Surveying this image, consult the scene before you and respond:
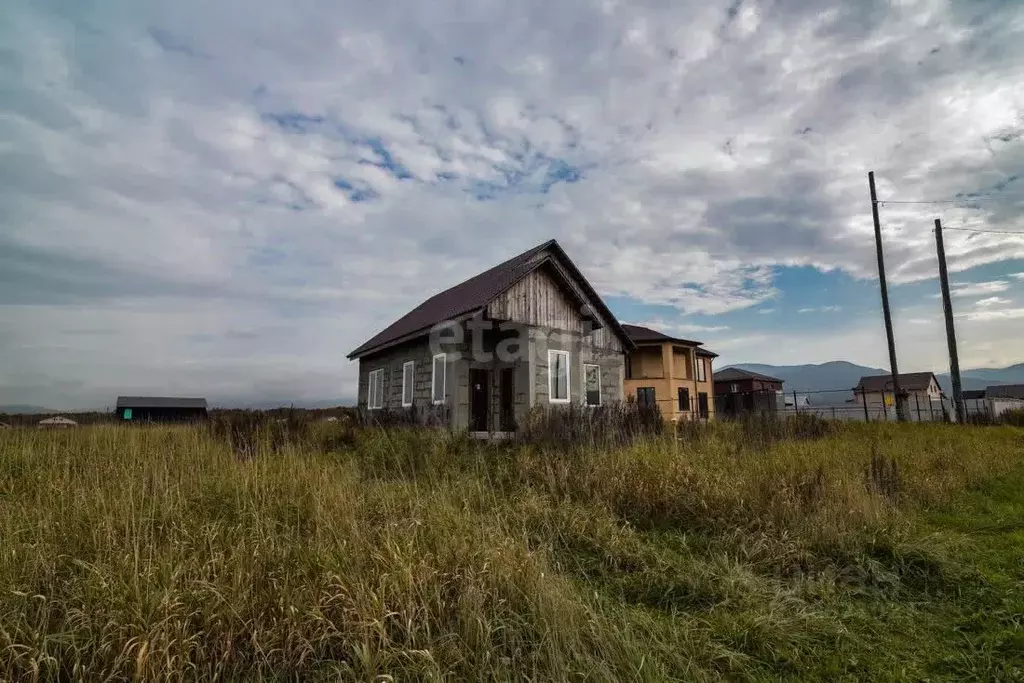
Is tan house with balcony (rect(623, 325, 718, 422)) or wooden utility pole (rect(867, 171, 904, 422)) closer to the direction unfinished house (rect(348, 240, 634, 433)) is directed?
the wooden utility pole

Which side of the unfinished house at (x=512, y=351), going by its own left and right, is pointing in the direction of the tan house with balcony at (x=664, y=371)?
left

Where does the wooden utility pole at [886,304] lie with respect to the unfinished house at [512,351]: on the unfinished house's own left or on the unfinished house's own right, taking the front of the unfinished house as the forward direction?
on the unfinished house's own left

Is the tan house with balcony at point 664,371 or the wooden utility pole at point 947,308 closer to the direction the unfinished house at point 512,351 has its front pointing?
the wooden utility pole

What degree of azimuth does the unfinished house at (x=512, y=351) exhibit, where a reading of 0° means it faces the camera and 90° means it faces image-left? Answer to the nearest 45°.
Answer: approximately 315°

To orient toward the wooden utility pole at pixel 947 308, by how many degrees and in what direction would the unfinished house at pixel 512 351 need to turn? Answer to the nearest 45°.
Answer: approximately 45° to its left
